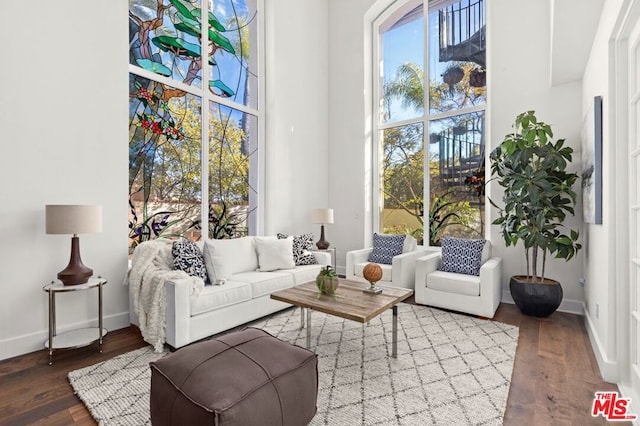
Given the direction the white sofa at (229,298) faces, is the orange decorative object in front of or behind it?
in front

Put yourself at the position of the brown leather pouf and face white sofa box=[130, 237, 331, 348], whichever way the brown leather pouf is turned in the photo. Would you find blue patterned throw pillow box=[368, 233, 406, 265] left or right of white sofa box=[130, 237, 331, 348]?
right

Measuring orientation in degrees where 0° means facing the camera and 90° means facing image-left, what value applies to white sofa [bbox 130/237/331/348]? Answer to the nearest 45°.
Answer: approximately 315°

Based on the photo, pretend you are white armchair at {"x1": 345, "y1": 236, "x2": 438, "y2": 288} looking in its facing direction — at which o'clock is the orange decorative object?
The orange decorative object is roughly at 11 o'clock from the white armchair.

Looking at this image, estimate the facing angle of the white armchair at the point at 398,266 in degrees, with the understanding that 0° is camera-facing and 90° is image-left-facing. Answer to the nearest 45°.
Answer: approximately 45°
